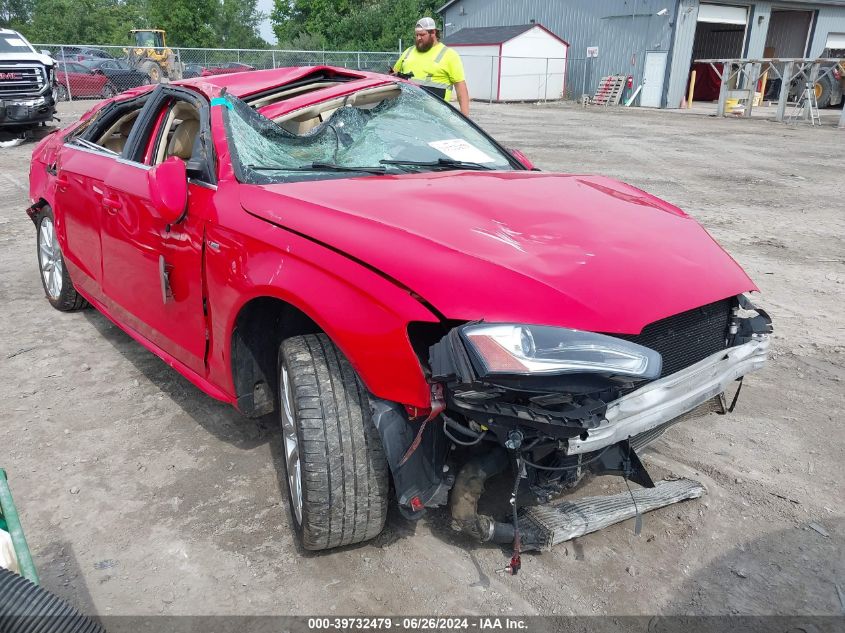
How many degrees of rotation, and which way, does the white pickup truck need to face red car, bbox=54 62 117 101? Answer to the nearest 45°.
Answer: approximately 180°

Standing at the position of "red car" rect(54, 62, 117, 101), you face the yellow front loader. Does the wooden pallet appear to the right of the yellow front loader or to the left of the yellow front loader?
right

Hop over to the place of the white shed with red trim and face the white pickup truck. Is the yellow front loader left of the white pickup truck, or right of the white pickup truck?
right

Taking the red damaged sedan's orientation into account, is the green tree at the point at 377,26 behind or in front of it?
behind

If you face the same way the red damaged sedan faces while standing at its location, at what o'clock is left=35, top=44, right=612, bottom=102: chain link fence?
The chain link fence is roughly at 7 o'clock from the red damaged sedan.

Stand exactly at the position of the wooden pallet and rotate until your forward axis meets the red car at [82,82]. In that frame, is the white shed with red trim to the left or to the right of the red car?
right

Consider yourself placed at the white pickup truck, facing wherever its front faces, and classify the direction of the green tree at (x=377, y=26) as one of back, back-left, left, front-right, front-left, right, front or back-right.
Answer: back-left
